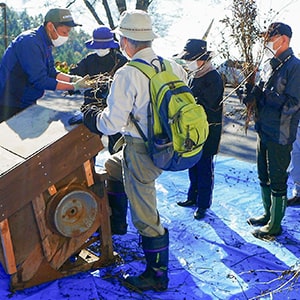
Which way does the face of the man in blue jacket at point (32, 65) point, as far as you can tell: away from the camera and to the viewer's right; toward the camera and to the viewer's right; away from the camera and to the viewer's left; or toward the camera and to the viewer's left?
toward the camera and to the viewer's right

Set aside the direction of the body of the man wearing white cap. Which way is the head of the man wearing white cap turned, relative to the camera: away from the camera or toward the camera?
away from the camera

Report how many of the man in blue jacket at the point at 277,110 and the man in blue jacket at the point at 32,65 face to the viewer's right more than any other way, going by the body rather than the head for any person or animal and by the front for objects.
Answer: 1

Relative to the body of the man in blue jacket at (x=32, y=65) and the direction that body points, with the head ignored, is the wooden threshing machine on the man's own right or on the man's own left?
on the man's own right

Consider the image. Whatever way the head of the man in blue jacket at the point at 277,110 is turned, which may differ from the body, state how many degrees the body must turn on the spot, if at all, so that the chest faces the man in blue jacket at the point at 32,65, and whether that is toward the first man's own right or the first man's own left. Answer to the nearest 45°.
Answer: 0° — they already face them

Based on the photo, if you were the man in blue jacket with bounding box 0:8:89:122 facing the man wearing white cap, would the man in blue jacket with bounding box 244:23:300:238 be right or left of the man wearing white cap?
left

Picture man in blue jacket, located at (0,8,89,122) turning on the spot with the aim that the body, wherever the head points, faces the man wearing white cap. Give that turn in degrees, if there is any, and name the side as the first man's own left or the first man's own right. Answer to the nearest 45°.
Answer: approximately 45° to the first man's own right

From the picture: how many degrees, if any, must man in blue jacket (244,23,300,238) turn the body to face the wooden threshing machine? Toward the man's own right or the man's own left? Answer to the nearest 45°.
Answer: approximately 45° to the man's own left

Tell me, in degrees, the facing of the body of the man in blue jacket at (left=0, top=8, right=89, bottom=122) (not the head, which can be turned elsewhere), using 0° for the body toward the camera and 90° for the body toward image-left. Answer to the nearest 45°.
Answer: approximately 270°

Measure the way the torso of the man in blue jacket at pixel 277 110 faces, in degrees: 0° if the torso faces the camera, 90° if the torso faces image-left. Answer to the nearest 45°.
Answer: approximately 90°
